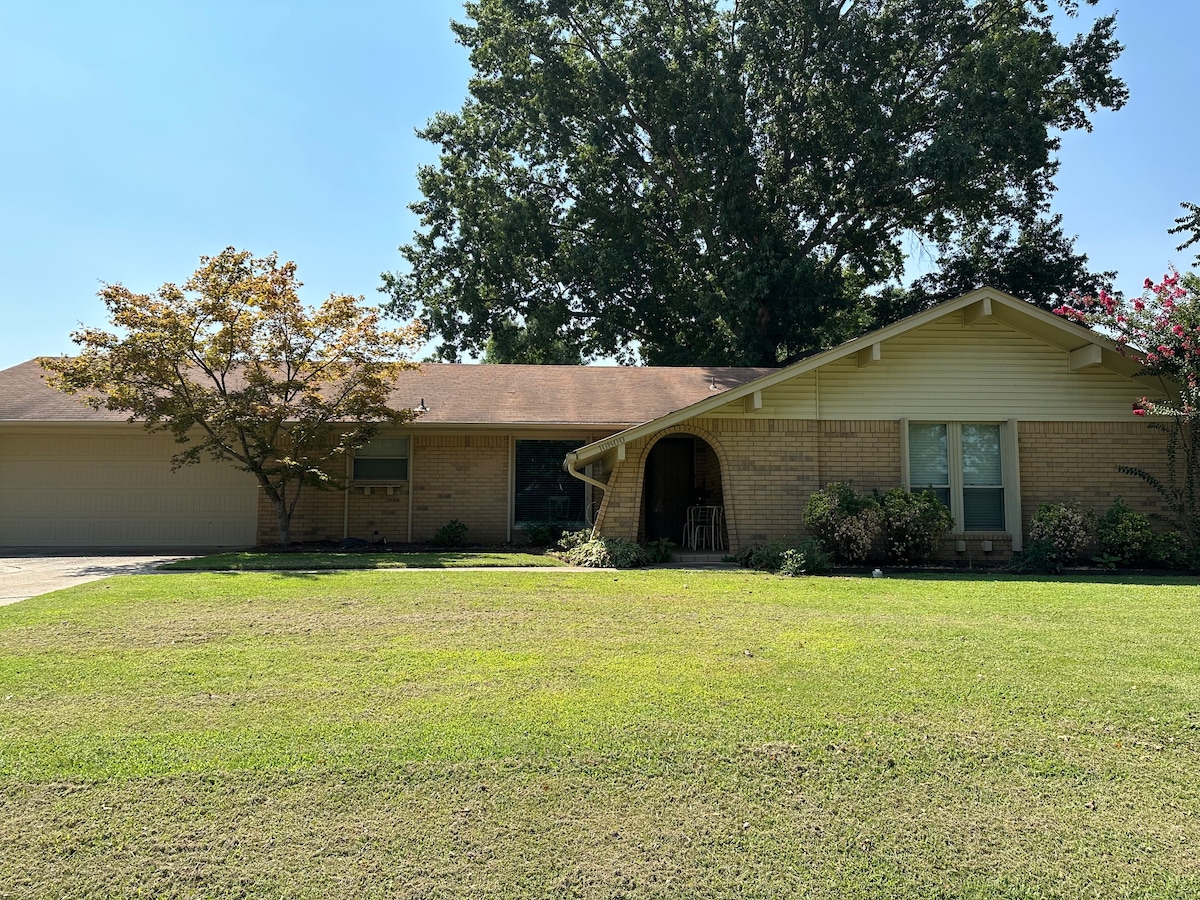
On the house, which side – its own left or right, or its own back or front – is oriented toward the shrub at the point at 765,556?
front

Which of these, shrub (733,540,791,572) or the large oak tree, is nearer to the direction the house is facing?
the shrub

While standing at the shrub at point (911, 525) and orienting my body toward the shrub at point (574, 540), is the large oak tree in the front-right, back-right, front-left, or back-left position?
front-right

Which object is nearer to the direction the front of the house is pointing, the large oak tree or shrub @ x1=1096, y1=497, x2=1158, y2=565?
the shrub

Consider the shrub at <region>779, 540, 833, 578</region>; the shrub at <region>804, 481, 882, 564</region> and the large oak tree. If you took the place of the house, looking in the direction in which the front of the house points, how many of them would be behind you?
1

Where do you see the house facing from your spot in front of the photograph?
facing the viewer

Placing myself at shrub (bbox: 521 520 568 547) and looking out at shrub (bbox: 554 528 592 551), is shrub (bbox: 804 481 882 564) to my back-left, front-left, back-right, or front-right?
front-left

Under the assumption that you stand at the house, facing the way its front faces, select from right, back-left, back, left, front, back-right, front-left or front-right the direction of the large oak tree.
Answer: back
